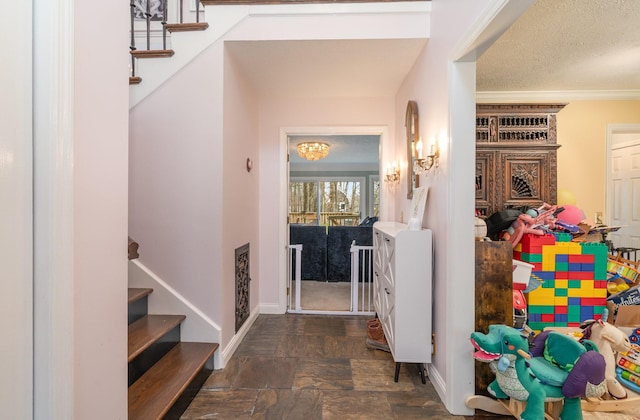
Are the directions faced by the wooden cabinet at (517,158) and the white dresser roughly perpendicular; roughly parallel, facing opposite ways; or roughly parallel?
roughly perpendicular

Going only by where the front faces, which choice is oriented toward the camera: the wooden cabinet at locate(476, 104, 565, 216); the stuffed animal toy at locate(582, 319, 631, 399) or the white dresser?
the wooden cabinet

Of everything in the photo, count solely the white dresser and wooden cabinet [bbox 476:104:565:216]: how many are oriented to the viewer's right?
0

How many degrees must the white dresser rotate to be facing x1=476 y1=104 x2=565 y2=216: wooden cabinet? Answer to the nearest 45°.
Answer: approximately 135° to its right

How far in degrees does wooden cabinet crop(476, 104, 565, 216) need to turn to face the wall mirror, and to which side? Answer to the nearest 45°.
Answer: approximately 45° to its right

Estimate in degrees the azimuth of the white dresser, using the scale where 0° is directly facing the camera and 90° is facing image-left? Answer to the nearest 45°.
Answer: approximately 90°
